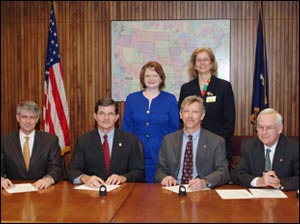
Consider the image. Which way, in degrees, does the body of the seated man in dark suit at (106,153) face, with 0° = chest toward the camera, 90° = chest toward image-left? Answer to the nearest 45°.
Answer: approximately 0°

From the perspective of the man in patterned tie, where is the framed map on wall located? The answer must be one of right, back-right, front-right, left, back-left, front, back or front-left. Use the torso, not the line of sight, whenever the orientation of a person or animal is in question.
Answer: back

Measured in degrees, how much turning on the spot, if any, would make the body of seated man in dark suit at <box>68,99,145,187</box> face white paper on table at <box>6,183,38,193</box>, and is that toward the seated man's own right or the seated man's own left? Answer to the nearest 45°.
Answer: approximately 45° to the seated man's own right

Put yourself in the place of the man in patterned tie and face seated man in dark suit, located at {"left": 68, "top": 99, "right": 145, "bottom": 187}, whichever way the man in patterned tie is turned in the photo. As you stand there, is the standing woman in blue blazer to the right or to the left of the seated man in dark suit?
right

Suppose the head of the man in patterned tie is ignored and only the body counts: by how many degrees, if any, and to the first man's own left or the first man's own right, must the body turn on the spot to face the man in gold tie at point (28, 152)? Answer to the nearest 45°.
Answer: approximately 90° to the first man's own right

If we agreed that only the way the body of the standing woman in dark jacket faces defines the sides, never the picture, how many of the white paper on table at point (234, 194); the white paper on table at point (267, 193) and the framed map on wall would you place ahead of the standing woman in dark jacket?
2
